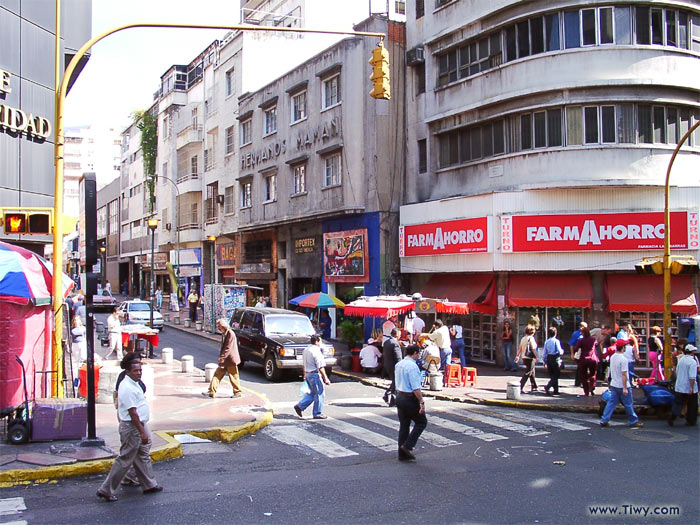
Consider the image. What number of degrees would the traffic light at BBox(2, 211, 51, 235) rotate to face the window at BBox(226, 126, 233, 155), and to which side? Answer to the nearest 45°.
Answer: approximately 180°

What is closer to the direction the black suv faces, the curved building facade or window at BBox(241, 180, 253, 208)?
the curved building facade

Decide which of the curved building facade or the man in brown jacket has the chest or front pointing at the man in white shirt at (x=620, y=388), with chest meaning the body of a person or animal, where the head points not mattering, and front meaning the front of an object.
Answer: the curved building facade

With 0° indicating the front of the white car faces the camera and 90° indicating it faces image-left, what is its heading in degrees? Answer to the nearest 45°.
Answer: approximately 315°
